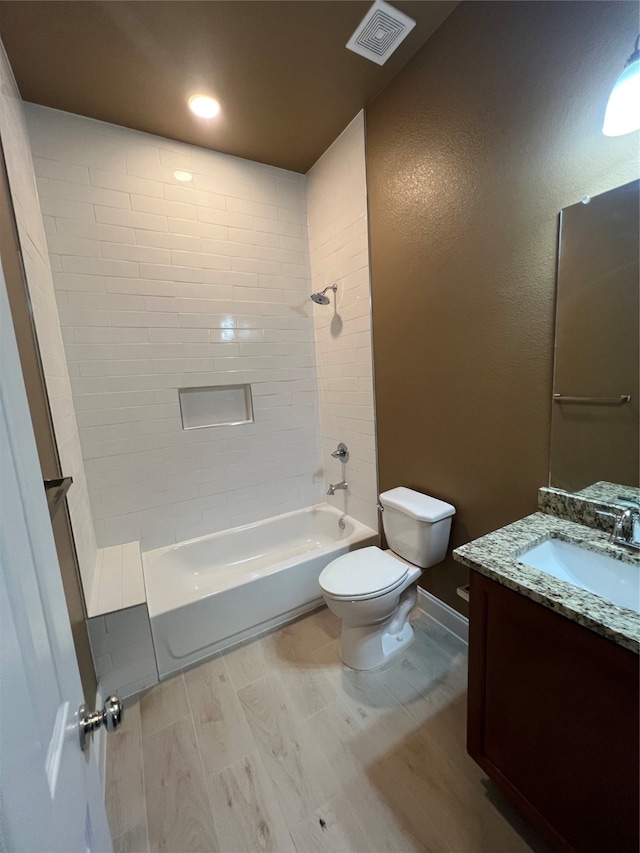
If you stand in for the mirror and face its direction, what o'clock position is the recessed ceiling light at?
The recessed ceiling light is roughly at 1 o'clock from the mirror.

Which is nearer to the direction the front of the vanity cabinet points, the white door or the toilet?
the white door

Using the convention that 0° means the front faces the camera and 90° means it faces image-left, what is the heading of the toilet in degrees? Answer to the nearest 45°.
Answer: approximately 45°

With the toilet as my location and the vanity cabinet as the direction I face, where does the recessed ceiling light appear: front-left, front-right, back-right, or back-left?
back-right

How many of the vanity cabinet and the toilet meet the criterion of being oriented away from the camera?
0

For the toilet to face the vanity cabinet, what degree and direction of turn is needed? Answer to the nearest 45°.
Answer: approximately 90° to its left

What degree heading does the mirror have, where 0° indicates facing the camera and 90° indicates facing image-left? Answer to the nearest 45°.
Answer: approximately 45°
